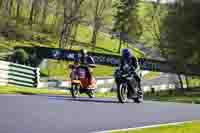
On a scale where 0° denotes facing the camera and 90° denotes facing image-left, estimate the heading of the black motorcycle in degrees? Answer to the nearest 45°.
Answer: approximately 45°

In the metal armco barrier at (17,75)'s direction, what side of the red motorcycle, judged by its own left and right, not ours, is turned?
right

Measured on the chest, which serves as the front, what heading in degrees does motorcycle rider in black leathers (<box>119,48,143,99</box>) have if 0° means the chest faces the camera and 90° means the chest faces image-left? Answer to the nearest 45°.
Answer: approximately 45°
